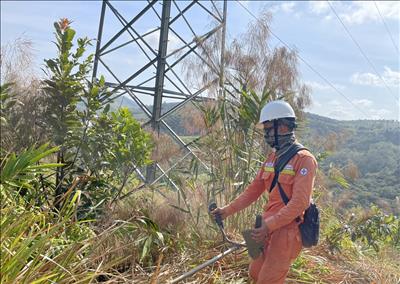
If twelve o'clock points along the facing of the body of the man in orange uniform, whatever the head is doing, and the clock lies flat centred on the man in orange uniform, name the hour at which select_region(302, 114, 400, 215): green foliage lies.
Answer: The green foliage is roughly at 5 o'clock from the man in orange uniform.

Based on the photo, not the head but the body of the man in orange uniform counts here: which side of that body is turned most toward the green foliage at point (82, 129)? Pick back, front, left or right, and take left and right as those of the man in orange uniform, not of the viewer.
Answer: right

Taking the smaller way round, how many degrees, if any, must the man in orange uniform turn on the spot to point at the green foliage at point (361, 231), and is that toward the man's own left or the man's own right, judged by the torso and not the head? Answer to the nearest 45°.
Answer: approximately 180°

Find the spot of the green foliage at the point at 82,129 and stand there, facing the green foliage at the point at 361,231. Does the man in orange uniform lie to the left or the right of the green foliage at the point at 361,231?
right

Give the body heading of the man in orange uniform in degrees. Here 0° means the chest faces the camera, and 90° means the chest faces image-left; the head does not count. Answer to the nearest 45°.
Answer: approximately 45°
